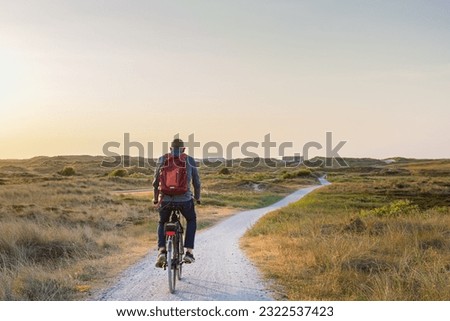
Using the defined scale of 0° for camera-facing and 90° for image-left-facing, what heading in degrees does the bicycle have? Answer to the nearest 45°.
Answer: approximately 180°

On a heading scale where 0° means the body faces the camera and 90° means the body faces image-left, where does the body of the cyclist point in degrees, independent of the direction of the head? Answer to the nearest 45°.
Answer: approximately 180°
